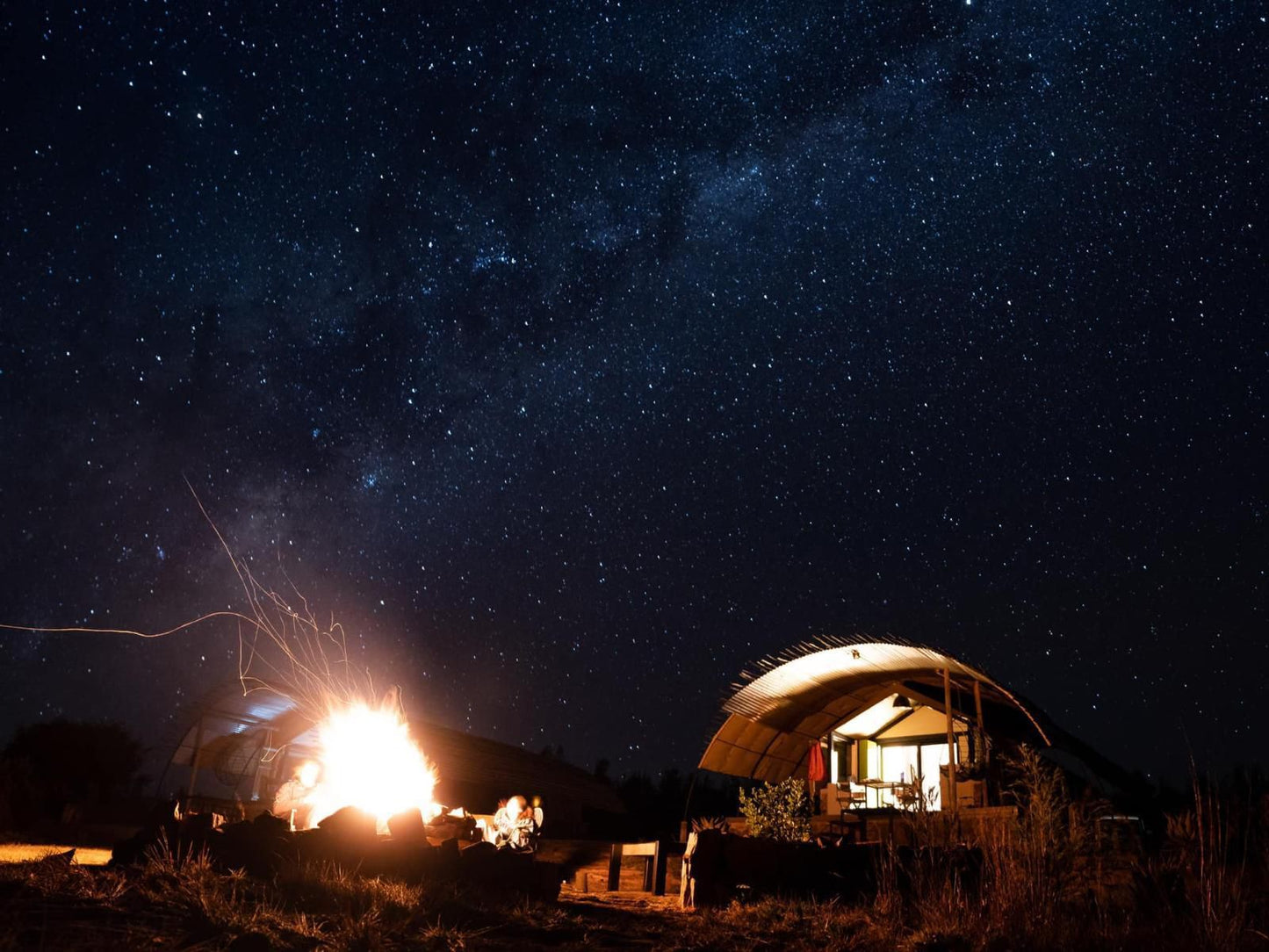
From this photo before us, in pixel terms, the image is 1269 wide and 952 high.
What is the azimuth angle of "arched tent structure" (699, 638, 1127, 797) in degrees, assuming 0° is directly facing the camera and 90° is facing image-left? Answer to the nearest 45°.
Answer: approximately 45°

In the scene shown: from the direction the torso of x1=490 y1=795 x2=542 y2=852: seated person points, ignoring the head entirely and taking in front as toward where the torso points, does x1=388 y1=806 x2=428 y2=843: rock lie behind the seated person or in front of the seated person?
in front

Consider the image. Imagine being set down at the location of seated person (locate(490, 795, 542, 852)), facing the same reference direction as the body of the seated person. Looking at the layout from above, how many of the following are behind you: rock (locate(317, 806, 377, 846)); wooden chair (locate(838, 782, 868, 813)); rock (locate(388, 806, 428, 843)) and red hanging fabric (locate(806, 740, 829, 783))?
2

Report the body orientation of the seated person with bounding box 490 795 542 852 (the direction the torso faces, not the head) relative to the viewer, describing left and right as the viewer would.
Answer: facing the viewer and to the left of the viewer

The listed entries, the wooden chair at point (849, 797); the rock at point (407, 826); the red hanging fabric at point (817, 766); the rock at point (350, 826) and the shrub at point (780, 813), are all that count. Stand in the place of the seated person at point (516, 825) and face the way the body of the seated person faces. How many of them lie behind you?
3

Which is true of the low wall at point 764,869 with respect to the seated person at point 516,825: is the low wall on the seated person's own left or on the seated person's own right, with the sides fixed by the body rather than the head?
on the seated person's own left

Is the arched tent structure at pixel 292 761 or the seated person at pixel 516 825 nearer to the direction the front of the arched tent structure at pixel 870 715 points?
the seated person

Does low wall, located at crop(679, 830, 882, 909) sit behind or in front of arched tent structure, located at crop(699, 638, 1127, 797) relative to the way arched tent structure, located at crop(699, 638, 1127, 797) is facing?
in front

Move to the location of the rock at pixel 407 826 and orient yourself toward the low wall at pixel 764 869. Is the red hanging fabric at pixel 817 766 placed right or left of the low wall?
left

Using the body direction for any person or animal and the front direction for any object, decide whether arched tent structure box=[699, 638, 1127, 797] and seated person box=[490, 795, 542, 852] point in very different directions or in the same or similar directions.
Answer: same or similar directions

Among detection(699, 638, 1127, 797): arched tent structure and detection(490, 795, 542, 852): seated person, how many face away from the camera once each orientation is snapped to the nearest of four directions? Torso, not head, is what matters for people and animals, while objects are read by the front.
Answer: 0
